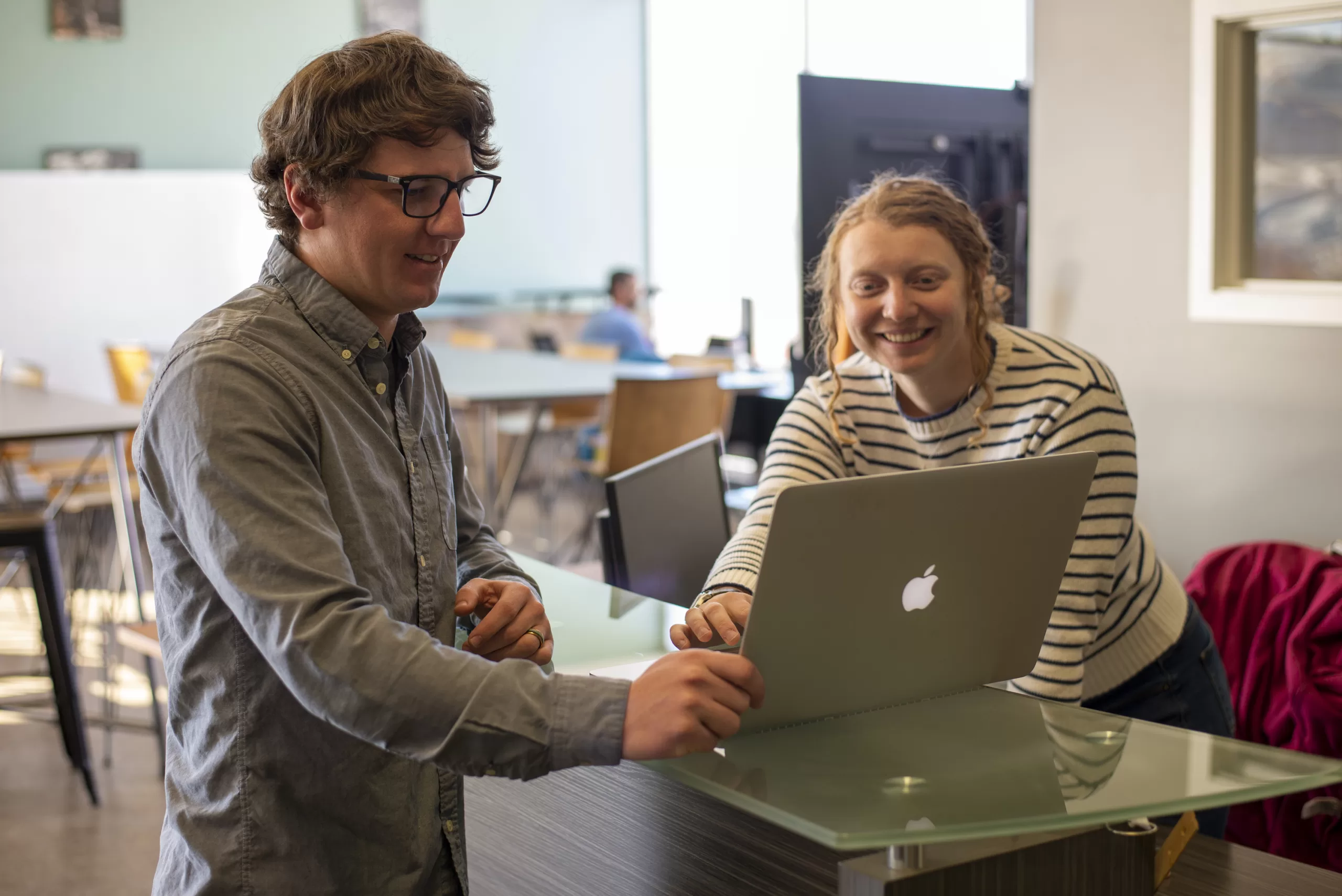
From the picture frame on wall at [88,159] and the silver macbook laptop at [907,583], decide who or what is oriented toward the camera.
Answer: the picture frame on wall

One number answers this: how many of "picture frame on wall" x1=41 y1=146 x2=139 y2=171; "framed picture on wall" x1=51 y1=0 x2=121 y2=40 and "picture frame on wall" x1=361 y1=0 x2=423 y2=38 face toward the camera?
3

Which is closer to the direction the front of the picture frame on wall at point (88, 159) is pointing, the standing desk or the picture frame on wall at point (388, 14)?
the standing desk

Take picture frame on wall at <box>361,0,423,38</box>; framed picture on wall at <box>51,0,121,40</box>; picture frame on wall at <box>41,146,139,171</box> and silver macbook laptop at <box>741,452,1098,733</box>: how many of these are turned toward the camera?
3

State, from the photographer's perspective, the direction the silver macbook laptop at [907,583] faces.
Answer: facing away from the viewer and to the left of the viewer

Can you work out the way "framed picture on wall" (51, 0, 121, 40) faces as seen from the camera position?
facing the viewer

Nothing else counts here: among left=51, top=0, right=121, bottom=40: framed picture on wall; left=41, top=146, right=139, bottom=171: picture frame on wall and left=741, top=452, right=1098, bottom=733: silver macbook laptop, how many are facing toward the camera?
2

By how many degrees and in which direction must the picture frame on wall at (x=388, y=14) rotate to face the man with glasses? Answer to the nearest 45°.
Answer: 0° — it already faces them

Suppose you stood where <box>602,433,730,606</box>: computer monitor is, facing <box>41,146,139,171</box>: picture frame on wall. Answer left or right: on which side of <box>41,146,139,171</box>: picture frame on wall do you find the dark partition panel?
right

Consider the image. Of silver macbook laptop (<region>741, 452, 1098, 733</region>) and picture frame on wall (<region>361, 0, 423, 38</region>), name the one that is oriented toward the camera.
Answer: the picture frame on wall

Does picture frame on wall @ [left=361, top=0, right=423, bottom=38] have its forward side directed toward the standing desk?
yes

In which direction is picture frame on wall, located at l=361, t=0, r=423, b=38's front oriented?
toward the camera

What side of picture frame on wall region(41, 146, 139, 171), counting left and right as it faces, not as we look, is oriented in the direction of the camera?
front

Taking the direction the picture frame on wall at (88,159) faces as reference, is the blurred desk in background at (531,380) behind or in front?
in front

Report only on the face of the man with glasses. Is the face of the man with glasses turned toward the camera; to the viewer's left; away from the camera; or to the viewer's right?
to the viewer's right

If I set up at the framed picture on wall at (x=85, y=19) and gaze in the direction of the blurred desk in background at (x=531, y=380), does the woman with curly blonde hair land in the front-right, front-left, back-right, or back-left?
front-right
